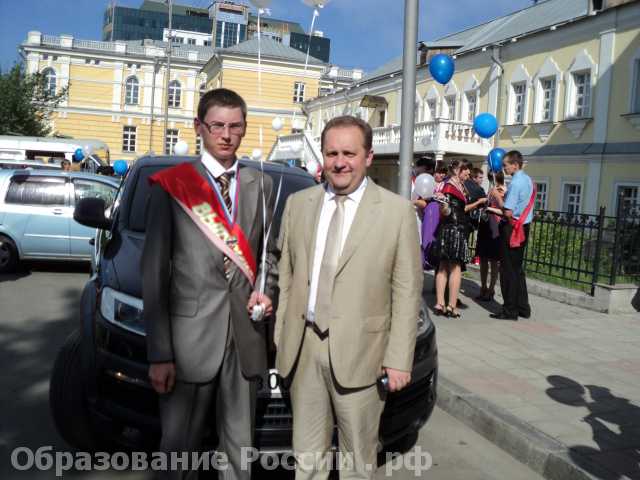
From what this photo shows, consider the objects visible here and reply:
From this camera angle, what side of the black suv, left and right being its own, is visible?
front

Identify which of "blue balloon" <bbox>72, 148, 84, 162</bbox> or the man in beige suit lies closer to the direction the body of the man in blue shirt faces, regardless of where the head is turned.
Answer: the blue balloon

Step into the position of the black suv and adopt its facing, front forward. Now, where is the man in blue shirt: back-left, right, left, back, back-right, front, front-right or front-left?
back-left

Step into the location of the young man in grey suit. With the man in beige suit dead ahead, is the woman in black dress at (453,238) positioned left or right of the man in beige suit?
left

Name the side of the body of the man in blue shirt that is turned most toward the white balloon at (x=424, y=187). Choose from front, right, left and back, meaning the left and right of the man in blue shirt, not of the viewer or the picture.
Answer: front

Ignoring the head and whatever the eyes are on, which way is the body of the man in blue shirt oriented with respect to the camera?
to the viewer's left
